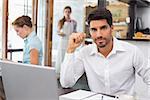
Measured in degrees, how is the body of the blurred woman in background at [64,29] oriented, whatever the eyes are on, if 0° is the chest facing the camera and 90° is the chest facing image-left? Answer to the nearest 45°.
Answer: approximately 0°

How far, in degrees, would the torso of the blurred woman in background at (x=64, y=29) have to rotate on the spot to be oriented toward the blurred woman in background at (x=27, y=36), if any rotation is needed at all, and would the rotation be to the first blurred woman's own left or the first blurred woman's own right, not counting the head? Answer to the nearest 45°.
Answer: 0° — they already face them

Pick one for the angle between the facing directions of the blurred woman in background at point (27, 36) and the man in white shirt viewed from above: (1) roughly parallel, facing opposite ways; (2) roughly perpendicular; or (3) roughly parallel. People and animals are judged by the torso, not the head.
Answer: roughly perpendicular
